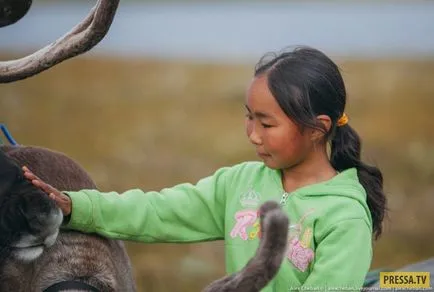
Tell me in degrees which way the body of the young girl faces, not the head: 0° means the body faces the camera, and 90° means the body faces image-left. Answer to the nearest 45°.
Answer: approximately 45°
